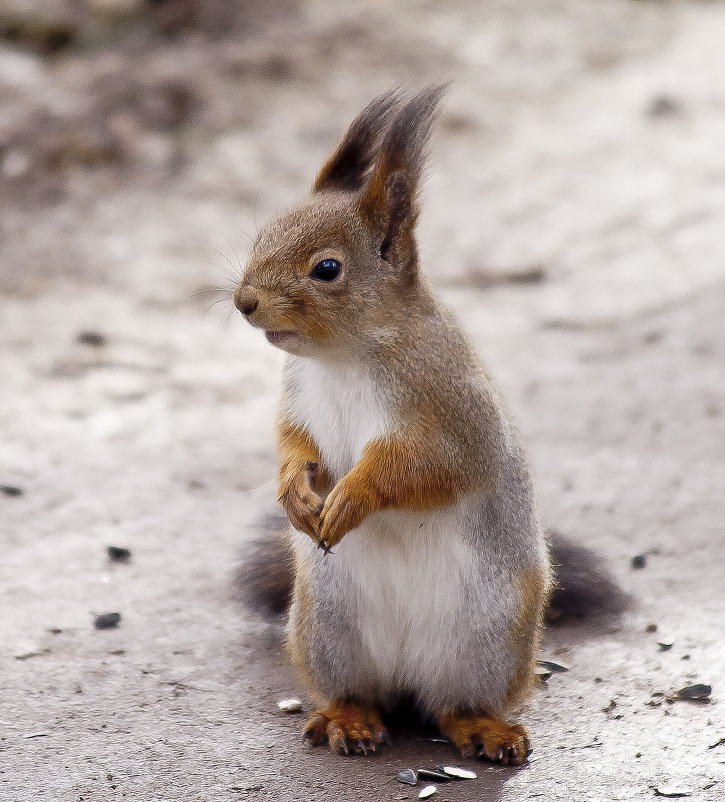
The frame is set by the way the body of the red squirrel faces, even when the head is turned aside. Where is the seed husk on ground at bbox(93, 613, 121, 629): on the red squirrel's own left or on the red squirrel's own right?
on the red squirrel's own right

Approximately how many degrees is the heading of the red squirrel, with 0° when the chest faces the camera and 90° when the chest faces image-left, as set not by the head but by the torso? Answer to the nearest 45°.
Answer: approximately 45°

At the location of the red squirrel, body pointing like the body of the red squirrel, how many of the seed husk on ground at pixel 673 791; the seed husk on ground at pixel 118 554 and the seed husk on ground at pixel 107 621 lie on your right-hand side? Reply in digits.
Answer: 2

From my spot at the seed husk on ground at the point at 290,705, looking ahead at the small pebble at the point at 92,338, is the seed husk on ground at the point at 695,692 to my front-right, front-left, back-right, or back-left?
back-right

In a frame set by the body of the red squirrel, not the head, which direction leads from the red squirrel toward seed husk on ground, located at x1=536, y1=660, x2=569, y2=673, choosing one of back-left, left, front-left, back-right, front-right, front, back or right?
back

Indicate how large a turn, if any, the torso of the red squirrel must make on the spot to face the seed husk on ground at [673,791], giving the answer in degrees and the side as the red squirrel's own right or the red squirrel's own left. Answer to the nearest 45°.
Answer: approximately 135° to the red squirrel's own left
